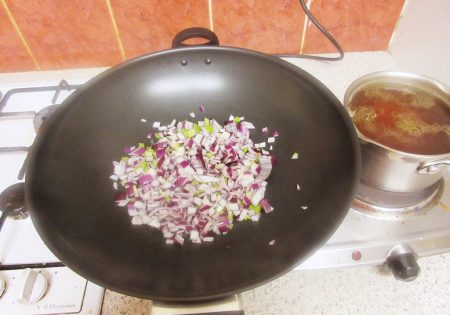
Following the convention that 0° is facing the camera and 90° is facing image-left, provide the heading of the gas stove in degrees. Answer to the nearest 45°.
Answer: approximately 0°
